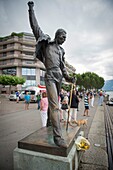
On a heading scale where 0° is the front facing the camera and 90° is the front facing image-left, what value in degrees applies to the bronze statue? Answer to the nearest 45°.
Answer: approximately 315°
